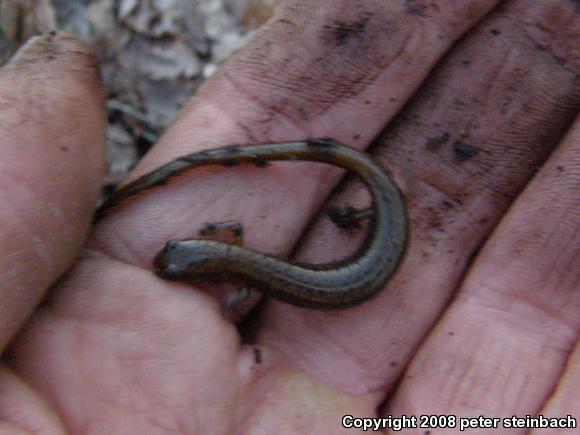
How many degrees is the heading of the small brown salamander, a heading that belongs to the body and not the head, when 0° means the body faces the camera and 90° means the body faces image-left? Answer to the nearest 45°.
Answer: approximately 90°
